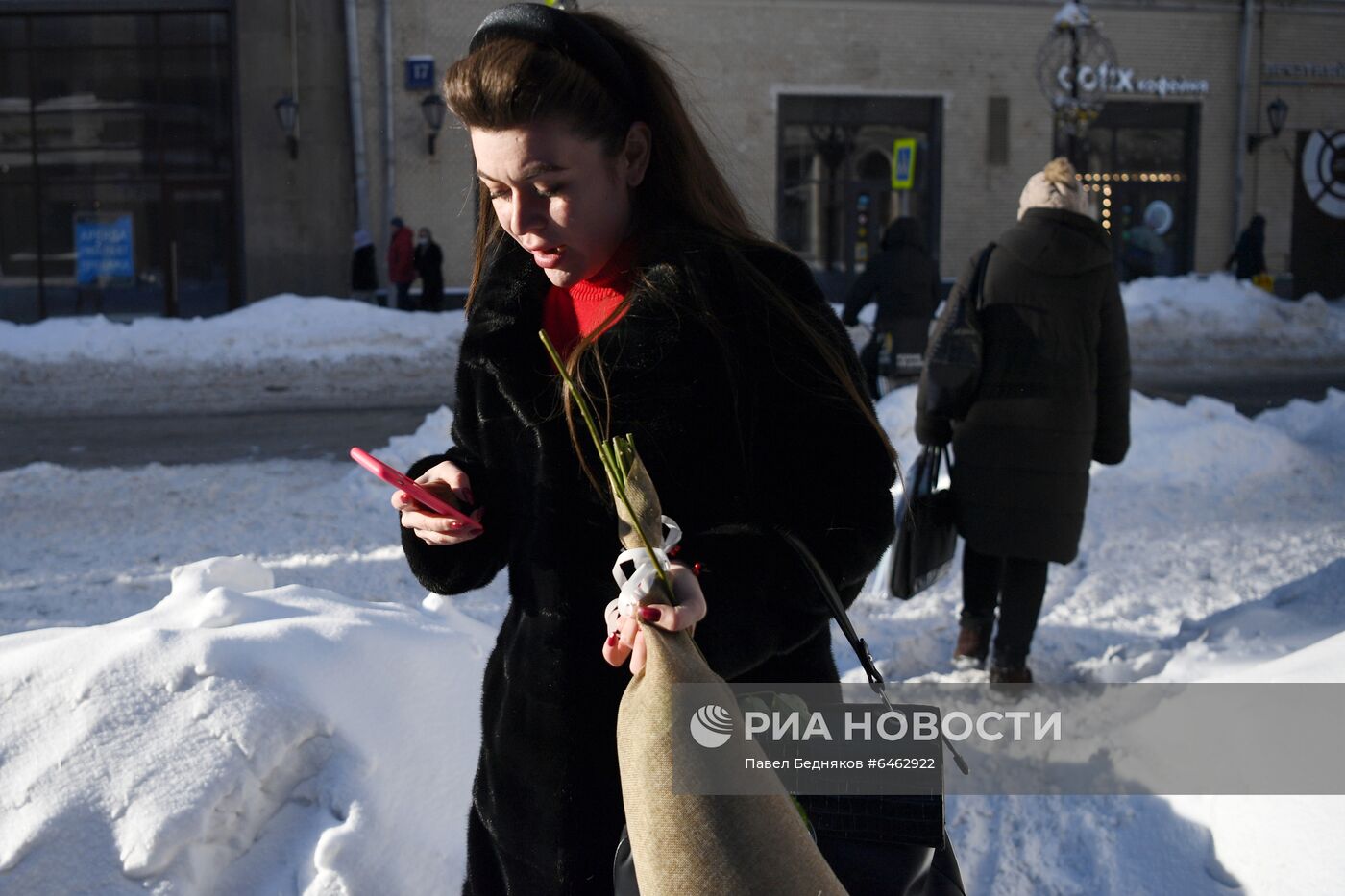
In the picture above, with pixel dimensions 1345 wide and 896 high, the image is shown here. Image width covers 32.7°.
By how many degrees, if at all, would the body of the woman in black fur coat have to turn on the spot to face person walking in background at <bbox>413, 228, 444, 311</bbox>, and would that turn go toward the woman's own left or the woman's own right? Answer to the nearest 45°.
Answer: approximately 135° to the woman's own right

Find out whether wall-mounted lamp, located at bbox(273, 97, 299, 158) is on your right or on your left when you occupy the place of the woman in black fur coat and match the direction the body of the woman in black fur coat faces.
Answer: on your right
